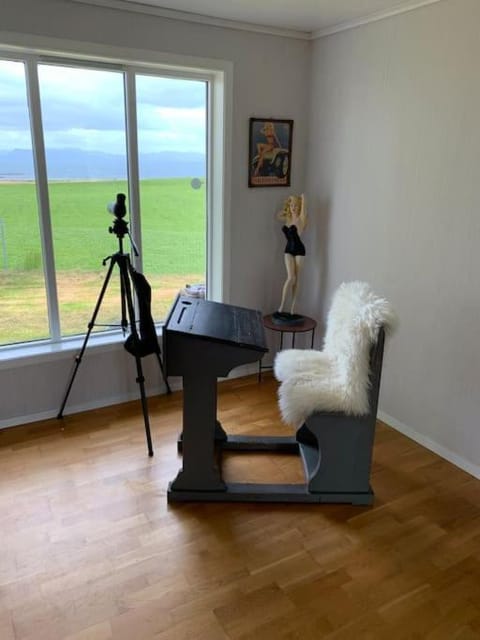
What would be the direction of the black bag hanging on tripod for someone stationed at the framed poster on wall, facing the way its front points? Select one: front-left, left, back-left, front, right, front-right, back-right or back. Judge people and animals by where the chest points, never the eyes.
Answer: front-right

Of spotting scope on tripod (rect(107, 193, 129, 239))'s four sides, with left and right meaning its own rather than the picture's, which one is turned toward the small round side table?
right

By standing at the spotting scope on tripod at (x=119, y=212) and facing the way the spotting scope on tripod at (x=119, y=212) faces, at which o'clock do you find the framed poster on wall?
The framed poster on wall is roughly at 2 o'clock from the spotting scope on tripod.

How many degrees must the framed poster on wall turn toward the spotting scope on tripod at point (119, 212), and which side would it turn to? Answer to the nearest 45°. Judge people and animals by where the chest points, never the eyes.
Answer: approximately 45° to its right

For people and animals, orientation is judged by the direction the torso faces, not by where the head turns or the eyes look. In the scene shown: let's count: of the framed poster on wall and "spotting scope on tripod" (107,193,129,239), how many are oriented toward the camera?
1

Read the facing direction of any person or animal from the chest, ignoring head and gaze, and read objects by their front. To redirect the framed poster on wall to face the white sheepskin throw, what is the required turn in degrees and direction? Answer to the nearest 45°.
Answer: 0° — it already faces it
